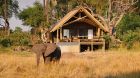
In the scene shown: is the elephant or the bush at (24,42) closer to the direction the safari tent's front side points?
the elephant

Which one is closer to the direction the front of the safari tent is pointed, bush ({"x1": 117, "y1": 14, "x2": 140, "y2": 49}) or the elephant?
the elephant

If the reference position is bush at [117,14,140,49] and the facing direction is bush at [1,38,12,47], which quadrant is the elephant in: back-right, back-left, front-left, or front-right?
front-left

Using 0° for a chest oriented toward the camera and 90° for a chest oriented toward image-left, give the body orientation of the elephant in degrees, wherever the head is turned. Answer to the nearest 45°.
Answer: approximately 45°

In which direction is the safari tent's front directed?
toward the camera

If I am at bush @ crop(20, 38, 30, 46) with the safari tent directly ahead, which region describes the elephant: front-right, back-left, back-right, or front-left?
front-right

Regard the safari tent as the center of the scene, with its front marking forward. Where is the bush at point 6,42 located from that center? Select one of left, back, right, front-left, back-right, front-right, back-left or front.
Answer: right

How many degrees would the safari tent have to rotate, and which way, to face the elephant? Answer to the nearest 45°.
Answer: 0° — it already faces it

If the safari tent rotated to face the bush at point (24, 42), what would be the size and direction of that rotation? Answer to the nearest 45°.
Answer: approximately 90° to its right
